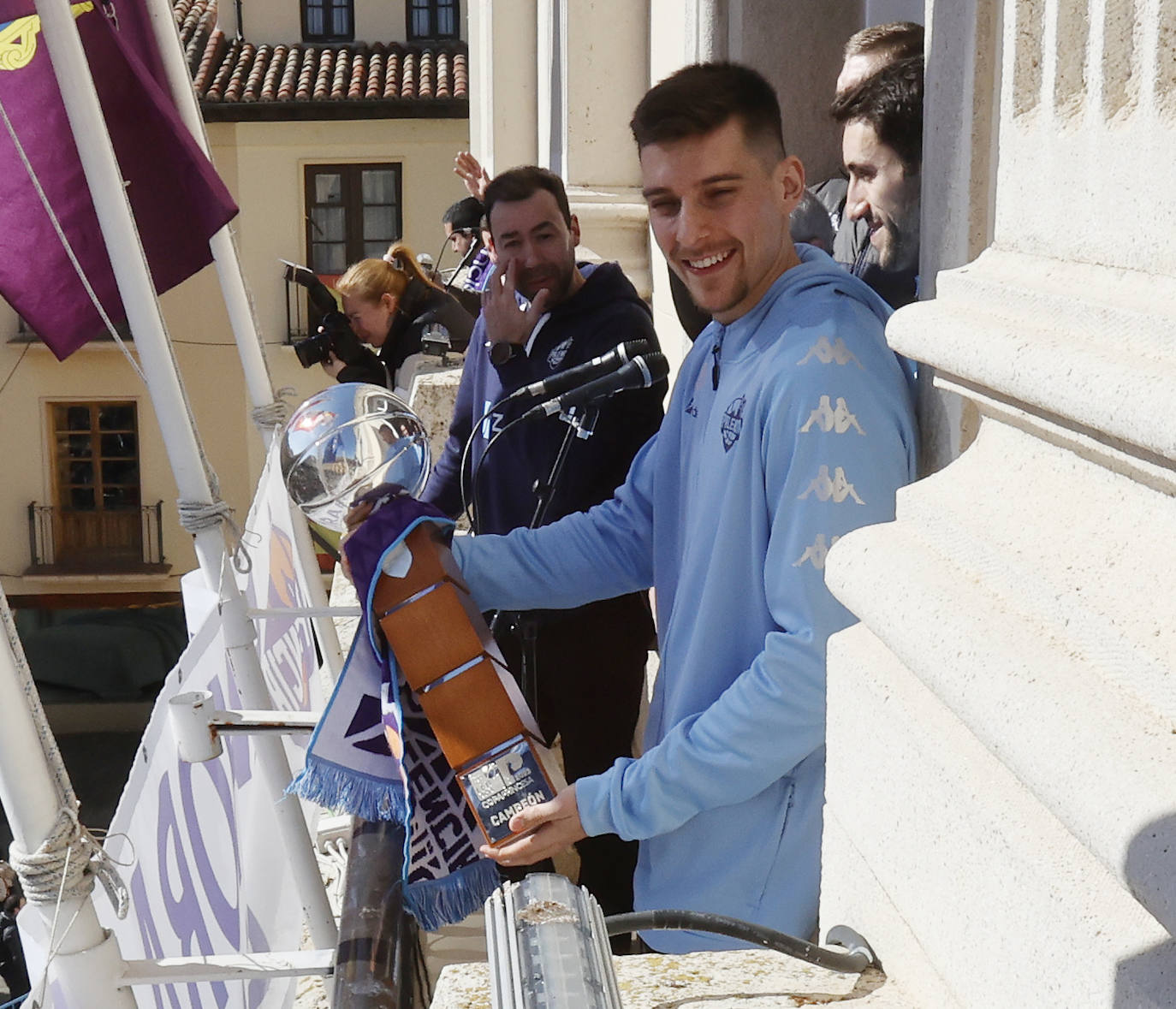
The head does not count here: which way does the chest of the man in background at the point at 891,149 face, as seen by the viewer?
to the viewer's left

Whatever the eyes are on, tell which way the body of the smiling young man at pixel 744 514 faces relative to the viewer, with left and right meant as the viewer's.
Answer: facing the viewer and to the left of the viewer

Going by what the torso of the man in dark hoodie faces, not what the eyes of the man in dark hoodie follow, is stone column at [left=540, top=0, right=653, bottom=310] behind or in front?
behind

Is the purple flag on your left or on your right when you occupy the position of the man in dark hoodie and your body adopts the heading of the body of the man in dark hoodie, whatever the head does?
on your right

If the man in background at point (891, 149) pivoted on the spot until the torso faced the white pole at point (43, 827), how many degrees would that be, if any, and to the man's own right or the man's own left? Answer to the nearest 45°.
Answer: approximately 45° to the man's own left

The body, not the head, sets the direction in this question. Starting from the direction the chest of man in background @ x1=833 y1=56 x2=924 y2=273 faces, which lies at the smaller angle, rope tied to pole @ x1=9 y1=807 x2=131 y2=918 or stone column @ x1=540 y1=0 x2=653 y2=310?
the rope tied to pole

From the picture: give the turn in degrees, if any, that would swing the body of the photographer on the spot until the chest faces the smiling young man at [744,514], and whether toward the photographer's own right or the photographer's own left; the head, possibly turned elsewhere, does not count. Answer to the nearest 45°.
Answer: approximately 90° to the photographer's own left

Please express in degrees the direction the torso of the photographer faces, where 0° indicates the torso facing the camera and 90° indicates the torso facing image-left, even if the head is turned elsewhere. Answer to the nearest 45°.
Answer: approximately 90°
